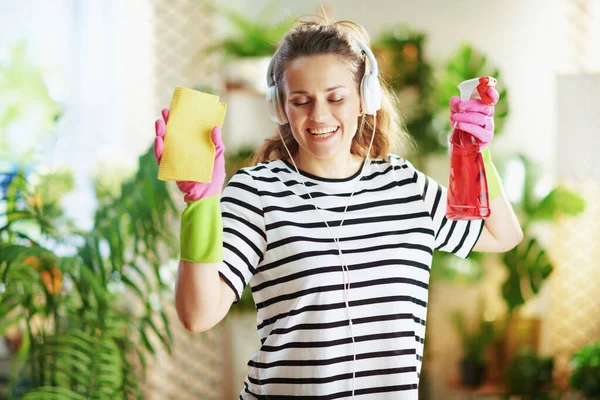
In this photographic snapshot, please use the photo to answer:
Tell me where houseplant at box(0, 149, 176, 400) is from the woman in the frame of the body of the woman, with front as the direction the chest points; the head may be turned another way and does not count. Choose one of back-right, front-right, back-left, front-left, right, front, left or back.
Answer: back-right

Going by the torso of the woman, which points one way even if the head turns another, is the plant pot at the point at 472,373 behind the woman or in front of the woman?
behind

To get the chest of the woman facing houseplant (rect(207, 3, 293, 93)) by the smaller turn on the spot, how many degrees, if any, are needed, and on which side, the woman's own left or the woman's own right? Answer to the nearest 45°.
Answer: approximately 180°

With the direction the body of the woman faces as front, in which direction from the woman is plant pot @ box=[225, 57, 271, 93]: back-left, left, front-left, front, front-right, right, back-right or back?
back

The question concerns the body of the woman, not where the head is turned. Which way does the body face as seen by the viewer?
toward the camera
